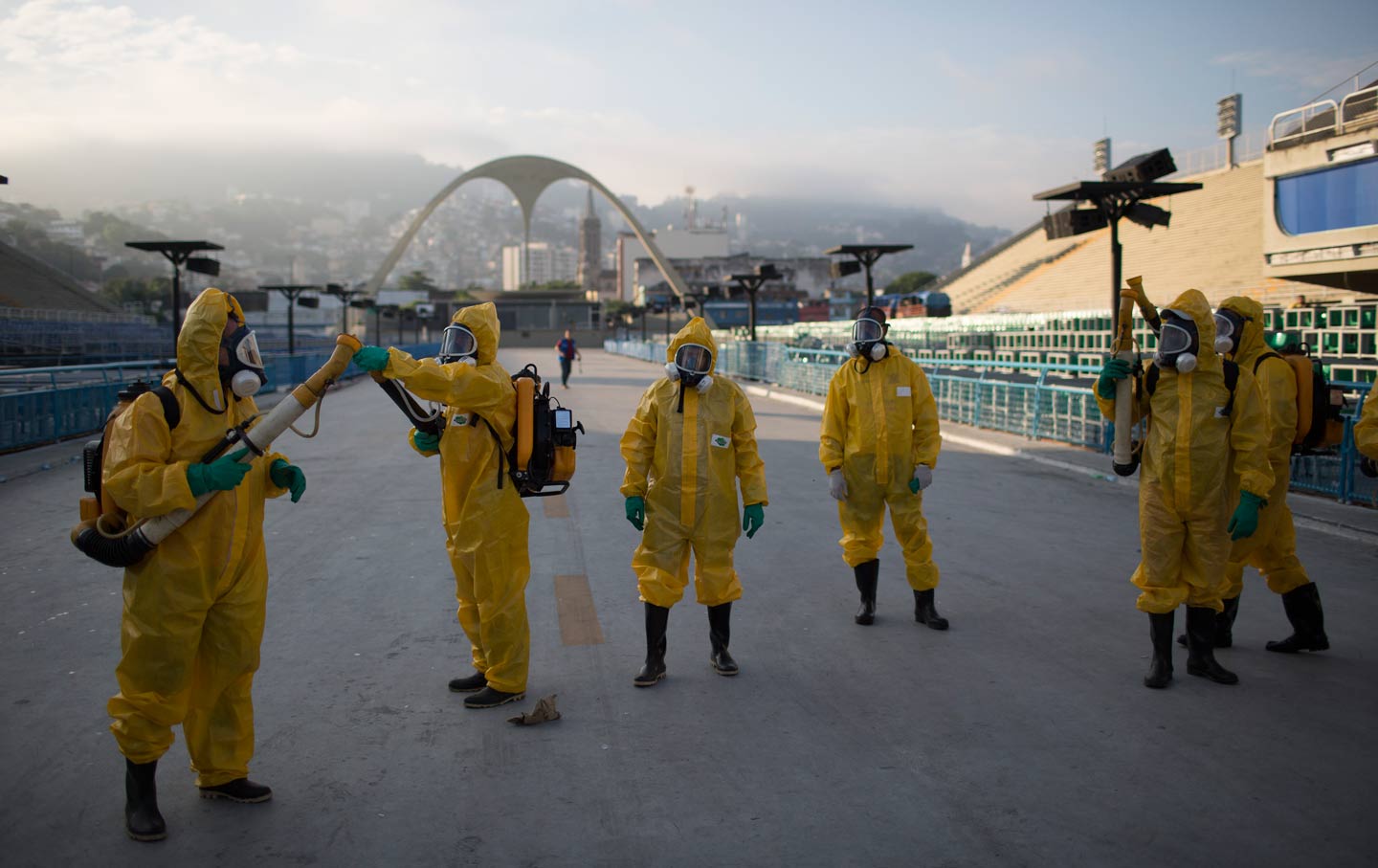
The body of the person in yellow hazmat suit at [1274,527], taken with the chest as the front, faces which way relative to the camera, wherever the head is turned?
to the viewer's left

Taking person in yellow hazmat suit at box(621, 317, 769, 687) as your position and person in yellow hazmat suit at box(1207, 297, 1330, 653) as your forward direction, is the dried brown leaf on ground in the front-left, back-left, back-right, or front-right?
back-right

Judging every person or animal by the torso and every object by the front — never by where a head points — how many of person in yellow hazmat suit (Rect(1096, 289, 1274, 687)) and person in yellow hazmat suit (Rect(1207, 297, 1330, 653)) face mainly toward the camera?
1

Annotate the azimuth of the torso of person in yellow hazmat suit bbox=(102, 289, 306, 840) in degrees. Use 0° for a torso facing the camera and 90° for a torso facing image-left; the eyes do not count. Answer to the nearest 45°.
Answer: approximately 315°

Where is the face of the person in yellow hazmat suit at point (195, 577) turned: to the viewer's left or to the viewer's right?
to the viewer's right

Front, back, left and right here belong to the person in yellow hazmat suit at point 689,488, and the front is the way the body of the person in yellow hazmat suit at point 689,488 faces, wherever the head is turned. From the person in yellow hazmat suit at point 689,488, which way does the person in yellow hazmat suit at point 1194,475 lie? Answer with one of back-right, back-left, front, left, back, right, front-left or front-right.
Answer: left
